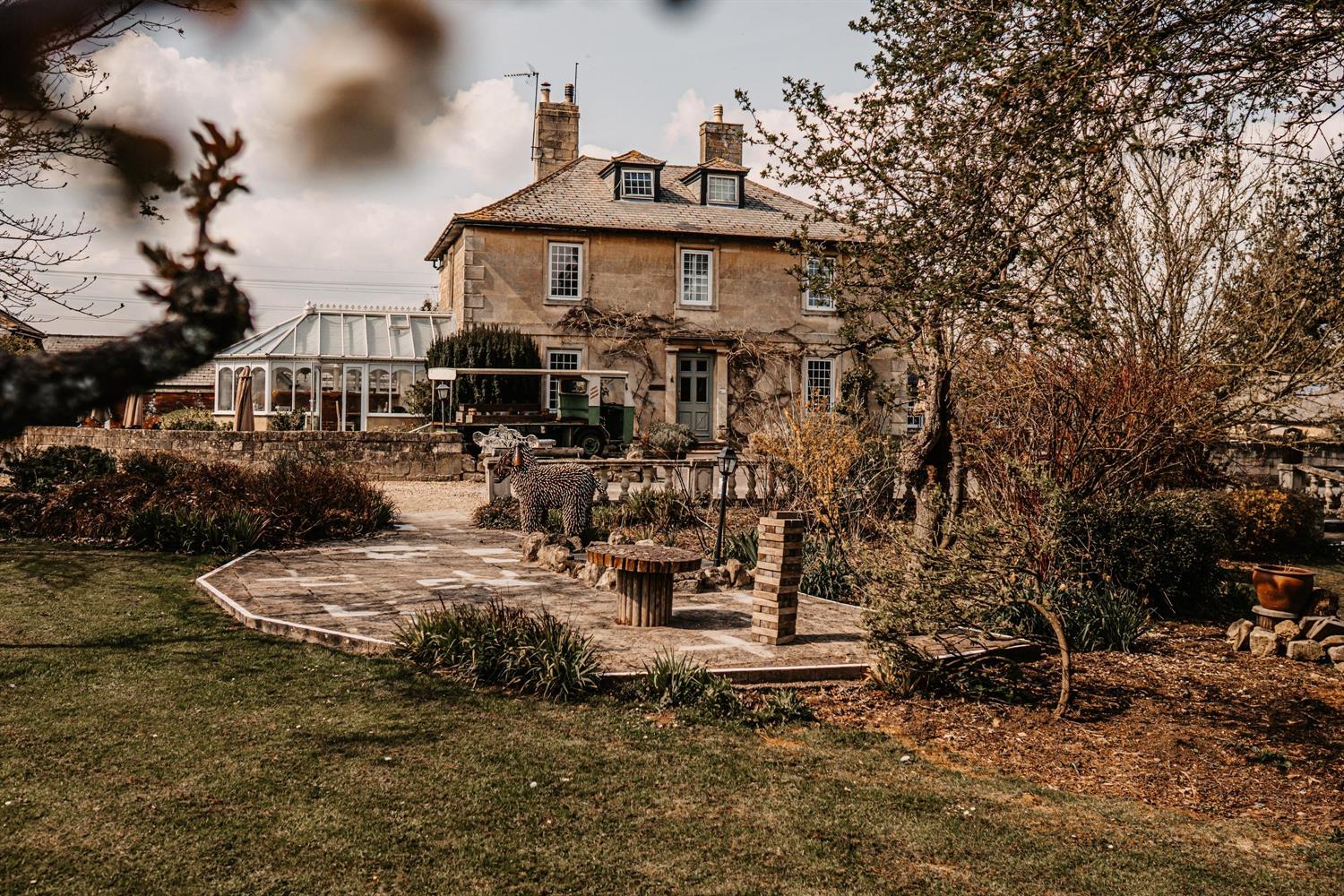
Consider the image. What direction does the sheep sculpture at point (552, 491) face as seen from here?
to the viewer's left

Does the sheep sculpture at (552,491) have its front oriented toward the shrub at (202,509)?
yes

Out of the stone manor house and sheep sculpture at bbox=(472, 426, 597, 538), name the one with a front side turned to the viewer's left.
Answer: the sheep sculpture

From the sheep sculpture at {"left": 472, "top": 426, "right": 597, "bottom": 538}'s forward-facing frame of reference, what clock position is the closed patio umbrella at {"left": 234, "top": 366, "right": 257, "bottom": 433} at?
The closed patio umbrella is roughly at 2 o'clock from the sheep sculpture.

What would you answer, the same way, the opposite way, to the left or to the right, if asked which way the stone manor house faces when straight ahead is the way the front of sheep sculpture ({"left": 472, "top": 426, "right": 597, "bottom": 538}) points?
to the left

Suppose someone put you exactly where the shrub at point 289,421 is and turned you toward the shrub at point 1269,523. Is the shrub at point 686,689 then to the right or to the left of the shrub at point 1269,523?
right

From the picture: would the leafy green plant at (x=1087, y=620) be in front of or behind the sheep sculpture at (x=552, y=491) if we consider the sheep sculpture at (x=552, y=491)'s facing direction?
behind

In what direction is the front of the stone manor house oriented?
toward the camera

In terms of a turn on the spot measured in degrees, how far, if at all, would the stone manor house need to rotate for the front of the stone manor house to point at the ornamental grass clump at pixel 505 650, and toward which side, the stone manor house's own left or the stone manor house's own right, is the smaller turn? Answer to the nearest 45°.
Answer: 0° — it already faces it

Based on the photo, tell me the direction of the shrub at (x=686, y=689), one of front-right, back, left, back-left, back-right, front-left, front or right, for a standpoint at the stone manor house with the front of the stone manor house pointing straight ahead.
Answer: front

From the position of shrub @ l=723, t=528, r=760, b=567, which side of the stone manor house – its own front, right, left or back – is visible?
front

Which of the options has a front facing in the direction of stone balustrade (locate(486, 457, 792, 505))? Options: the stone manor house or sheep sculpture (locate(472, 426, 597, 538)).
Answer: the stone manor house

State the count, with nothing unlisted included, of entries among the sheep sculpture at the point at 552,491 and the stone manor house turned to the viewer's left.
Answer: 1

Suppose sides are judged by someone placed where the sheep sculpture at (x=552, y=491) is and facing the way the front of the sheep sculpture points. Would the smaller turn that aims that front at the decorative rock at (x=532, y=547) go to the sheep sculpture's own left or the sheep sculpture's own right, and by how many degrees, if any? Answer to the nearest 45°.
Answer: approximately 90° to the sheep sculpture's own left

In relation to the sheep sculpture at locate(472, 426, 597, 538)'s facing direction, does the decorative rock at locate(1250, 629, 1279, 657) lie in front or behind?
behind

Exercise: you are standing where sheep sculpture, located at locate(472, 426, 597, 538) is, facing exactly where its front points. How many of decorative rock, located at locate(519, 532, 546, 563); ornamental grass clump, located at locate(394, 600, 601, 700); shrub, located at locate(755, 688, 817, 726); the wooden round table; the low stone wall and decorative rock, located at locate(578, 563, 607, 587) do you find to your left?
5

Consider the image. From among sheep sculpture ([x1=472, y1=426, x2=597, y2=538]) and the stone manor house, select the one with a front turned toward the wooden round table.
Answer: the stone manor house

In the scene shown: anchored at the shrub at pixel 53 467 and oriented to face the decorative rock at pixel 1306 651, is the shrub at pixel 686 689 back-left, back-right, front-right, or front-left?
front-right
